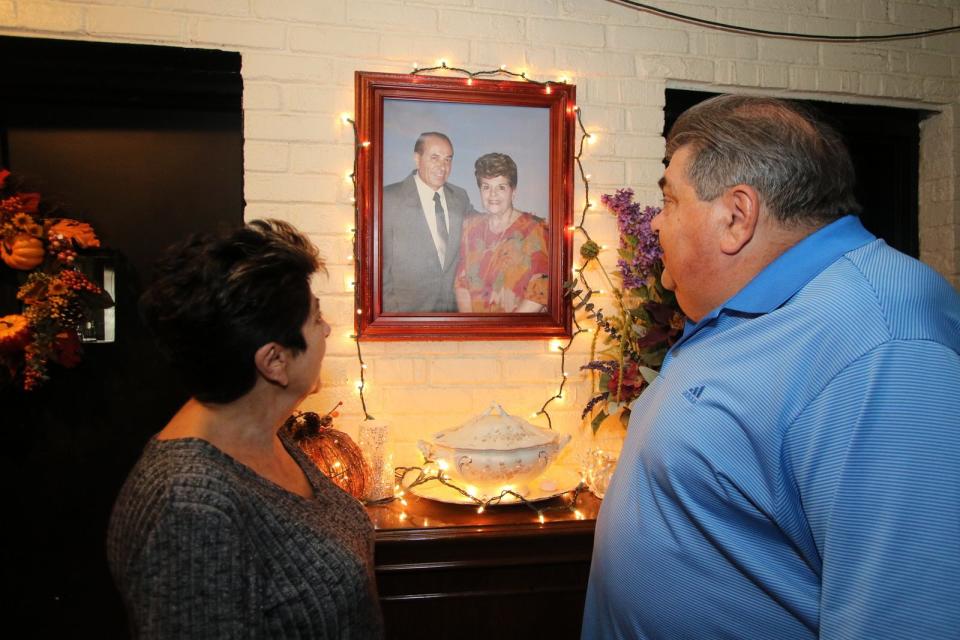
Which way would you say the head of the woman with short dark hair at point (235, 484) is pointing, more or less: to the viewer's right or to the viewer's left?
to the viewer's right

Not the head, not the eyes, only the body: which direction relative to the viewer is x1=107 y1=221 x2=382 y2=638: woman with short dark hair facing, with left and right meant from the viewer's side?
facing to the right of the viewer

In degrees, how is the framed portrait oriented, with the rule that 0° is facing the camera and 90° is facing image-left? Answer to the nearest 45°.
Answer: approximately 0°

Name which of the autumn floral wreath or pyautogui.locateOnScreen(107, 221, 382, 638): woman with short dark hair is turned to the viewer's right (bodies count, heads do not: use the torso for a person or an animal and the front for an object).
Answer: the woman with short dark hair
